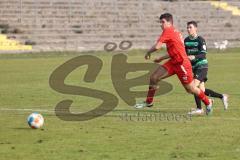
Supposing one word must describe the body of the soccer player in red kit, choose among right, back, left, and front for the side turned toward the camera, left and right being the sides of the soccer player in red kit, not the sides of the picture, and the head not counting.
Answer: left

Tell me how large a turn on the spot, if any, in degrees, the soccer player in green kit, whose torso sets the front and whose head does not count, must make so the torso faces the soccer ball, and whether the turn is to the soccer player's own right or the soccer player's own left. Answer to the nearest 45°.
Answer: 0° — they already face it

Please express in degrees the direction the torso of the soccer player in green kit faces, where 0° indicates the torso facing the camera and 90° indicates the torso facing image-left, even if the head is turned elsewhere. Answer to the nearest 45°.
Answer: approximately 45°

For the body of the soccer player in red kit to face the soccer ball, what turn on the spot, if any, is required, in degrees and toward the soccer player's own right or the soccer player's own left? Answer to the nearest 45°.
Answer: approximately 45° to the soccer player's own left
